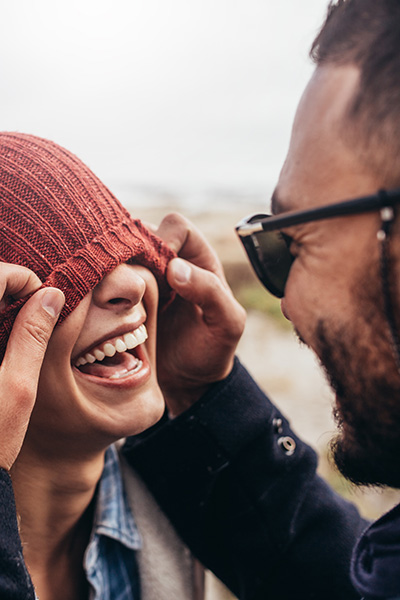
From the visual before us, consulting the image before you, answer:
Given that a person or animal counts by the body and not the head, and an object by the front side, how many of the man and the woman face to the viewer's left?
1

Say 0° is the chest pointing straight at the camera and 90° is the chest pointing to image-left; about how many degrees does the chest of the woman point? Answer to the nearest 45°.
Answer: approximately 315°

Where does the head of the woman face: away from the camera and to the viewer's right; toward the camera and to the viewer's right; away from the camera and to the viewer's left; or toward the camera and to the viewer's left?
toward the camera and to the viewer's right

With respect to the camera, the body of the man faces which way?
to the viewer's left
